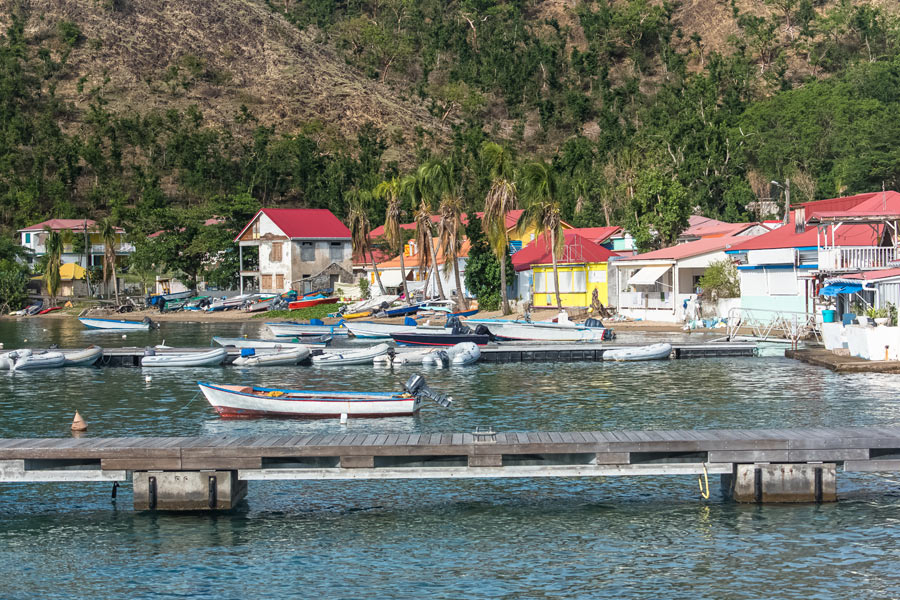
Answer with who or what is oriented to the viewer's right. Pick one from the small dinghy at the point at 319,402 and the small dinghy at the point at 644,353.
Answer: the small dinghy at the point at 644,353

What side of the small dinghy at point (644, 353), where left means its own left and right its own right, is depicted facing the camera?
right

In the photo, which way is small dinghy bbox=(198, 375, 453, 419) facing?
to the viewer's left

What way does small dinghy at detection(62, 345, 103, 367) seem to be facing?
to the viewer's right
